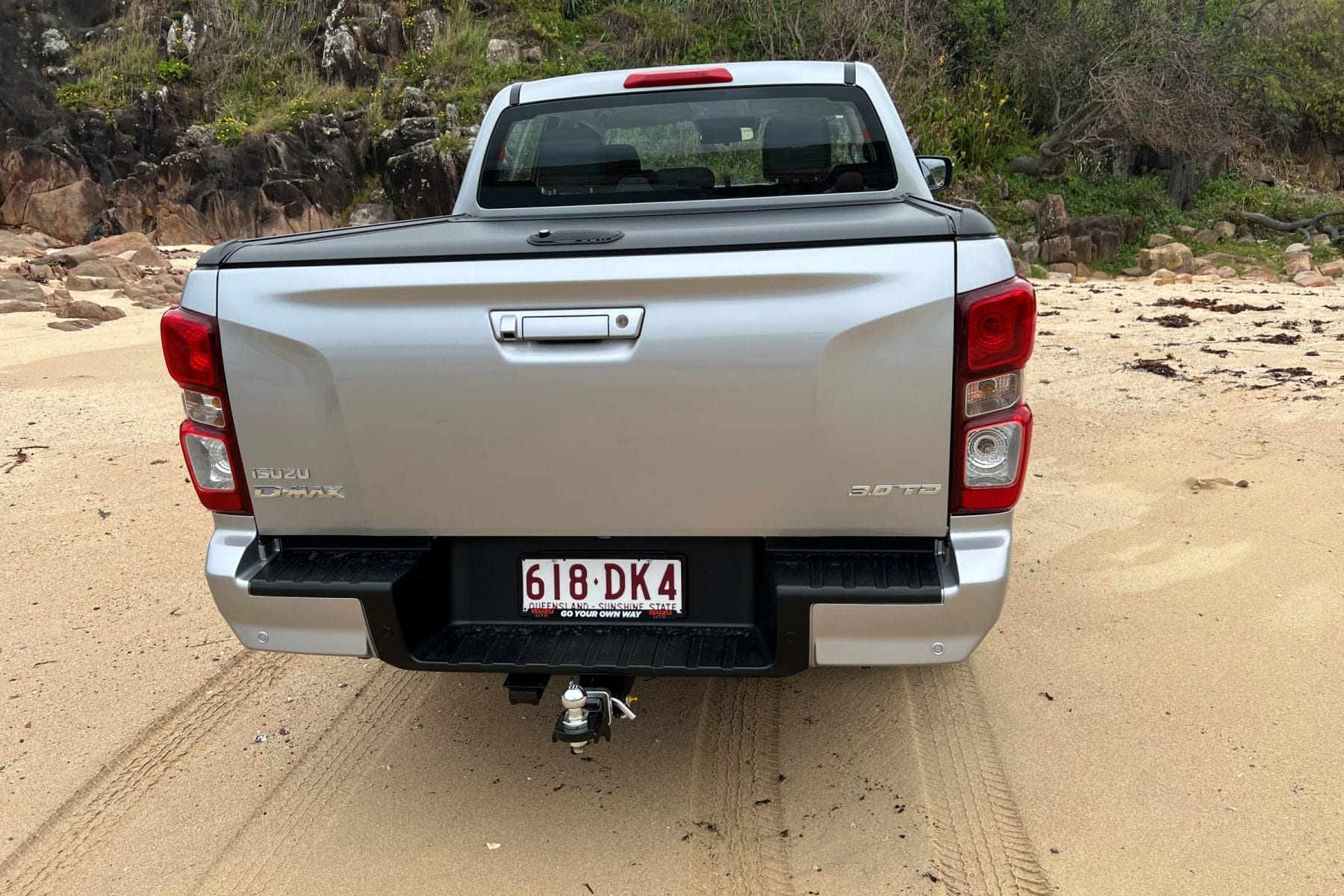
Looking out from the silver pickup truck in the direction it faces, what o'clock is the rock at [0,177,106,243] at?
The rock is roughly at 11 o'clock from the silver pickup truck.

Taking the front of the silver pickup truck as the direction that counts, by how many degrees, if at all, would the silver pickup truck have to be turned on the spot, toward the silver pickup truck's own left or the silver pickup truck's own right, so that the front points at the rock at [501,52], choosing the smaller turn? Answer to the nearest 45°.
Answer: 0° — it already faces it

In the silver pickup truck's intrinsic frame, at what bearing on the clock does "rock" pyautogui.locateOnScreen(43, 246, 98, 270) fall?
The rock is roughly at 11 o'clock from the silver pickup truck.

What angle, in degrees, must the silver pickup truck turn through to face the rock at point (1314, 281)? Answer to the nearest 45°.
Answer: approximately 45° to its right

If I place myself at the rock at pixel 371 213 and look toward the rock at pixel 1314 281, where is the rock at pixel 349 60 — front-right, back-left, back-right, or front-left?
back-left

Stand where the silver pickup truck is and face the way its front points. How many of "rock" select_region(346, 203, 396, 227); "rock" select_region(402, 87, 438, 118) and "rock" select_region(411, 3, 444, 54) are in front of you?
3

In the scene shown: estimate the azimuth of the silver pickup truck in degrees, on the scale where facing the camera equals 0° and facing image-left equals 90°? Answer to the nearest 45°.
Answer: approximately 180°

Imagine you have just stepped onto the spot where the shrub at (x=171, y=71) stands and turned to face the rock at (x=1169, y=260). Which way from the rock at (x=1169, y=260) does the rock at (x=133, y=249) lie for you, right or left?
right

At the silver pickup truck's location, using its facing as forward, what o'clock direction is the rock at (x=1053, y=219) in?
The rock is roughly at 1 o'clock from the silver pickup truck.

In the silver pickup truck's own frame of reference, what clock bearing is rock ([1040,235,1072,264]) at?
The rock is roughly at 1 o'clock from the silver pickup truck.

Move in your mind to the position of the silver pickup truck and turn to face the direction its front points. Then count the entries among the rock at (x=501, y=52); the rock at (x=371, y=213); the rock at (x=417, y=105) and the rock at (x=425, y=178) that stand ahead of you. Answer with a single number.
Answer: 4

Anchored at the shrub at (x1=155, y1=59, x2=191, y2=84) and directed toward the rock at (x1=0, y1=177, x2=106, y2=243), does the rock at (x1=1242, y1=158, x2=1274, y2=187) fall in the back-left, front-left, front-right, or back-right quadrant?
back-left
